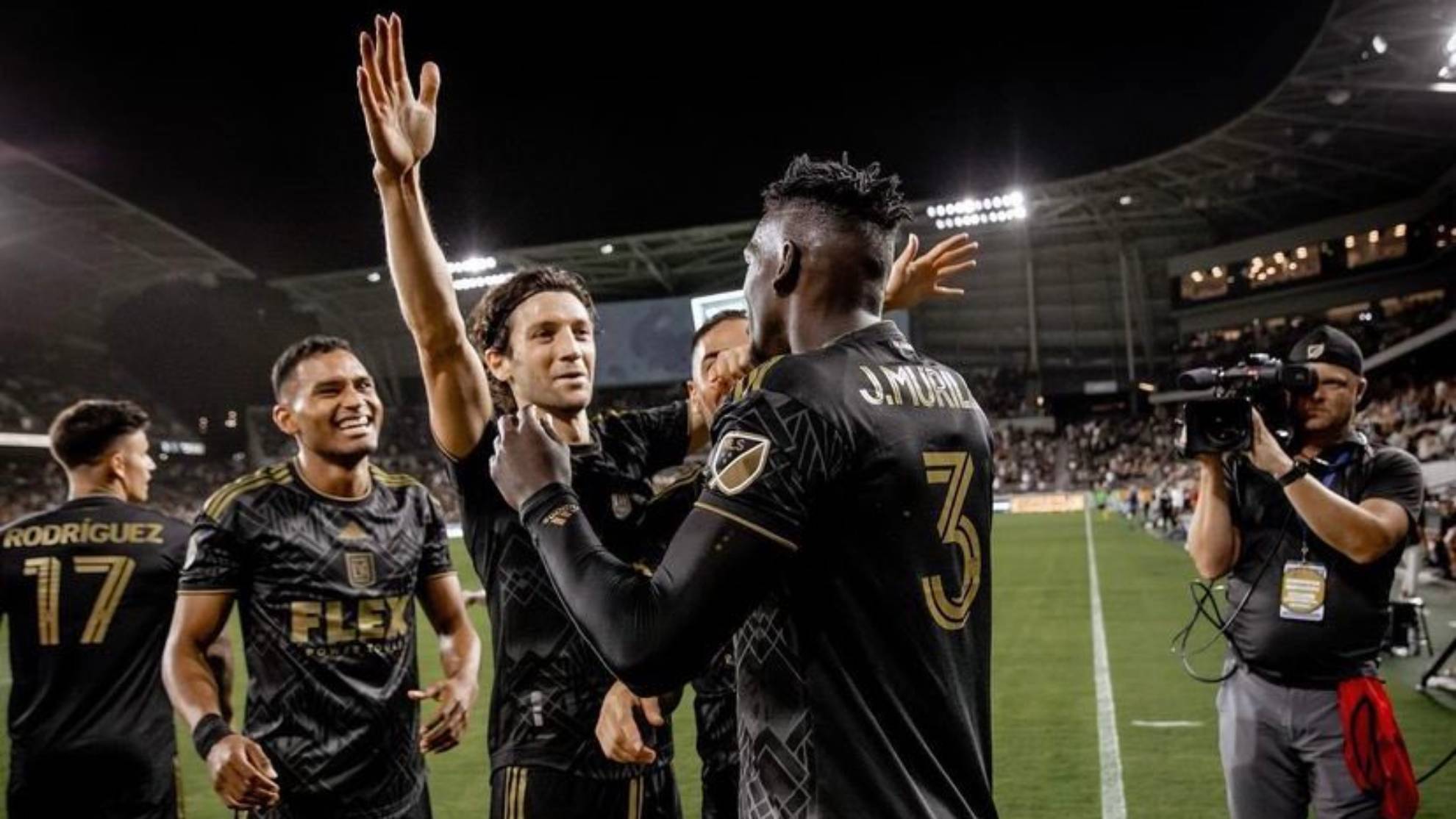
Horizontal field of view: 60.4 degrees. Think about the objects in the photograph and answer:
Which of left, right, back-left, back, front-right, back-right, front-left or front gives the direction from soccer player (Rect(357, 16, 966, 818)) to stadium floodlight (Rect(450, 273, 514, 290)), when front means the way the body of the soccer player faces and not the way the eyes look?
back-left

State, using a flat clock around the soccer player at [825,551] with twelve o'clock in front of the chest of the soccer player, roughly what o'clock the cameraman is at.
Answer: The cameraman is roughly at 3 o'clock from the soccer player.

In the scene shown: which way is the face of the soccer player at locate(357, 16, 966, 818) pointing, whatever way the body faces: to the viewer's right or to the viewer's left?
to the viewer's right

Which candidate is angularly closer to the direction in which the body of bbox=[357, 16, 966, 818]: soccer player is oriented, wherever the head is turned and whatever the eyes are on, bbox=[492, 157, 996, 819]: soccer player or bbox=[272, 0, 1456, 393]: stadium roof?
the soccer player

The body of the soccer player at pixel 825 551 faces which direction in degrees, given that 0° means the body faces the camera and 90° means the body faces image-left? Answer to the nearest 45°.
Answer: approximately 135°

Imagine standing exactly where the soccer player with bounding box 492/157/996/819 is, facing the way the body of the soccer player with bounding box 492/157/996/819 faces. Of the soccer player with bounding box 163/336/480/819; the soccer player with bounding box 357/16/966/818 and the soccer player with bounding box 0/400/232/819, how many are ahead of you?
3

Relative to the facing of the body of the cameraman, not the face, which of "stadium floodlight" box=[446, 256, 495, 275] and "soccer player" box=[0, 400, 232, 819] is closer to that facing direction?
the soccer player

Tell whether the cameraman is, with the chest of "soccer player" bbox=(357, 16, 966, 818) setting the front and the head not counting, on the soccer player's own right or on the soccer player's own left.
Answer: on the soccer player's own left

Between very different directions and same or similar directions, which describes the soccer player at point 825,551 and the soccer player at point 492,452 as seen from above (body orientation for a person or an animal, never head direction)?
very different directions
